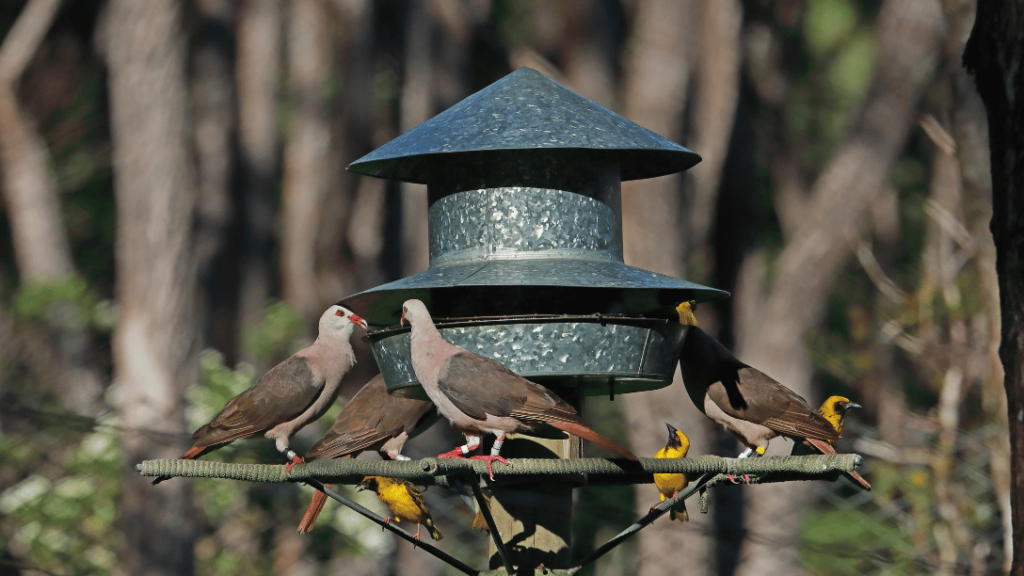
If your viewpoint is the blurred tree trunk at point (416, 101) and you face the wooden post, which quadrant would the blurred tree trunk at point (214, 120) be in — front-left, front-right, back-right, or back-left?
back-right

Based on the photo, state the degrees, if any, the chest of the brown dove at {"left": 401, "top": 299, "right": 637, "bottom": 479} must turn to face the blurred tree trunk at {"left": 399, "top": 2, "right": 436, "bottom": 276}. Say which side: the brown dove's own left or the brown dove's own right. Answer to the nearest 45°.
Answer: approximately 90° to the brown dove's own right

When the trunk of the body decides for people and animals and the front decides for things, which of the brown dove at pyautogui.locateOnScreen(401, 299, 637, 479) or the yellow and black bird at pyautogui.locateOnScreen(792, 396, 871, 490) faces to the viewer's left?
the brown dove

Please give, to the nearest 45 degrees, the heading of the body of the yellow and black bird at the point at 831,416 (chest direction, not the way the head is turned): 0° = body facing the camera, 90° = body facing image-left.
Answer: approximately 270°

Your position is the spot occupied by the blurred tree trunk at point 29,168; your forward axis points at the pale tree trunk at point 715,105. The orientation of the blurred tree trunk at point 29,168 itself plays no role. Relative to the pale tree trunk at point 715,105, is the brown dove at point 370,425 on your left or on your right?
right

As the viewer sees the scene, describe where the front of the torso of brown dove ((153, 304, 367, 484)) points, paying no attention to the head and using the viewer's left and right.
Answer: facing to the right of the viewer

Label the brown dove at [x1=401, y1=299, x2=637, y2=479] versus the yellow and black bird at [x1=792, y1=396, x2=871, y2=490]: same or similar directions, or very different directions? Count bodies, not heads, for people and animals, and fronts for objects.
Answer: very different directions

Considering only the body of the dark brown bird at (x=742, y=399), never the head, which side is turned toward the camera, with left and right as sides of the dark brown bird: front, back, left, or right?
left

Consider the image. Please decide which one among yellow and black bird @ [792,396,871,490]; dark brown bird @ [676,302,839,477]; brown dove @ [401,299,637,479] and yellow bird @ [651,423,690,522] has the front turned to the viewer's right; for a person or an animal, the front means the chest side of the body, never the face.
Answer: the yellow and black bird

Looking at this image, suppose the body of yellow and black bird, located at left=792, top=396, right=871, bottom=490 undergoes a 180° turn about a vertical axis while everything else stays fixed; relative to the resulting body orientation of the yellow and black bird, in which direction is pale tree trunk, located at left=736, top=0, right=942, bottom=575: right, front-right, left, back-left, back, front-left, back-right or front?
right

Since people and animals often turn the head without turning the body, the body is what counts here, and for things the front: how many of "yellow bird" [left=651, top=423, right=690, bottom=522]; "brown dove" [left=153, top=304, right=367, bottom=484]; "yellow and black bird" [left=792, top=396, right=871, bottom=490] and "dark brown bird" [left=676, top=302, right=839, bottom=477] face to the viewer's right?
2

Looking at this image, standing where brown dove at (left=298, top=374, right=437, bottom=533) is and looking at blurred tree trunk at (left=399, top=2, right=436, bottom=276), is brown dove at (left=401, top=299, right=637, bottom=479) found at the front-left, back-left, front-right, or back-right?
back-right

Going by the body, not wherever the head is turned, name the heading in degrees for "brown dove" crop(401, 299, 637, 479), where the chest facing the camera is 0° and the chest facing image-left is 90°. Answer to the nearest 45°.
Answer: approximately 90°

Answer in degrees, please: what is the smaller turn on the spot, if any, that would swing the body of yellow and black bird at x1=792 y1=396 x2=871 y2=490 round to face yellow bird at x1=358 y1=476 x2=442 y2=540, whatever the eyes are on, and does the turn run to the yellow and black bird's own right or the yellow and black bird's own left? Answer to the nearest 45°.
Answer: approximately 180°

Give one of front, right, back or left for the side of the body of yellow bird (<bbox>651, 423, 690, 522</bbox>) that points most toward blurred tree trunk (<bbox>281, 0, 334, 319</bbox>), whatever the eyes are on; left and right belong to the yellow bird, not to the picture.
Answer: back

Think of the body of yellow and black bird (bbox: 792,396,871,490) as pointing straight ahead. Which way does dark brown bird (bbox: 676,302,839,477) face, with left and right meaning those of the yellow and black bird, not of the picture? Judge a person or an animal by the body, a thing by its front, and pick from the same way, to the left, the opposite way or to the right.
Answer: the opposite way
